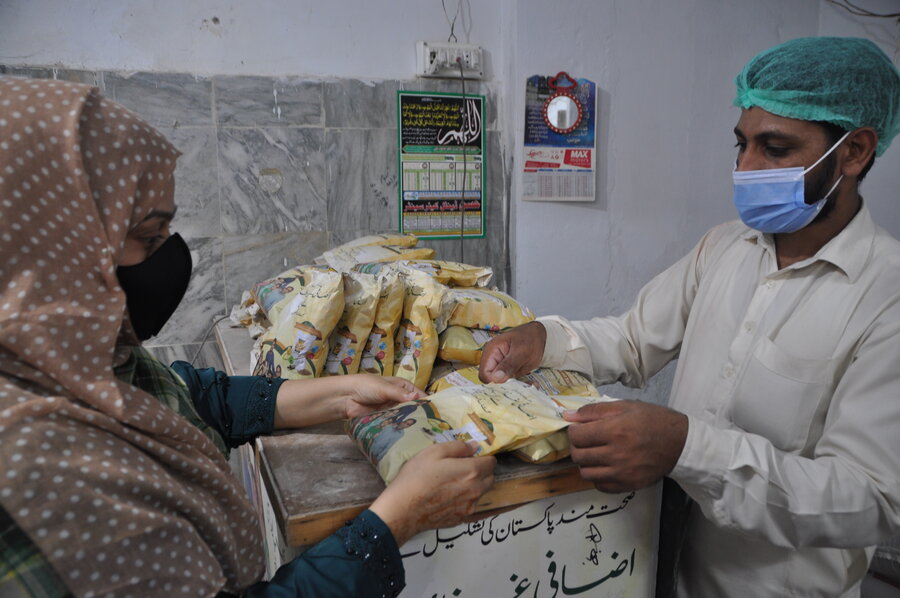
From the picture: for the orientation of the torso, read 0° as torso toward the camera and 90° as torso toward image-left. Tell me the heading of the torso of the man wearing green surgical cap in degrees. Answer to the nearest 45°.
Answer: approximately 45°

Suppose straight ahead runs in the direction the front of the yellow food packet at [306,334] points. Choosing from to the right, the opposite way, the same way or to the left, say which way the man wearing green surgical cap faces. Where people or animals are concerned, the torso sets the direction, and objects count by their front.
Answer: to the right

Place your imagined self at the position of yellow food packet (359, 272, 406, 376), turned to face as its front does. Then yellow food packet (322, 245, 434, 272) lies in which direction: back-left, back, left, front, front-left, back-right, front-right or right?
back-right

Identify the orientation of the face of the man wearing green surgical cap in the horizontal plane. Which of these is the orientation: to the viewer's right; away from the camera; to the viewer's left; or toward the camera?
to the viewer's left

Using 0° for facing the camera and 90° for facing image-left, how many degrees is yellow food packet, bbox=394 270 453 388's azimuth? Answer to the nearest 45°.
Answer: approximately 45°

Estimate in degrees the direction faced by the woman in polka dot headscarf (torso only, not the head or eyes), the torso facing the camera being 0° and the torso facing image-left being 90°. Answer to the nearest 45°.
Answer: approximately 270°

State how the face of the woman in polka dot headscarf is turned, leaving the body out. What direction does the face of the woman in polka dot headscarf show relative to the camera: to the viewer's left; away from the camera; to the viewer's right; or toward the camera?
to the viewer's right

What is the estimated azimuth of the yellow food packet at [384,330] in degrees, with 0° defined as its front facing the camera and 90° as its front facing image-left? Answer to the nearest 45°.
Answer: approximately 45°

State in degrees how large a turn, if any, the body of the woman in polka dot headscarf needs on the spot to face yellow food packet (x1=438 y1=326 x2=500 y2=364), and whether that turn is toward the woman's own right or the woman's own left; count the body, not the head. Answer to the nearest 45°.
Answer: approximately 45° to the woman's own left
